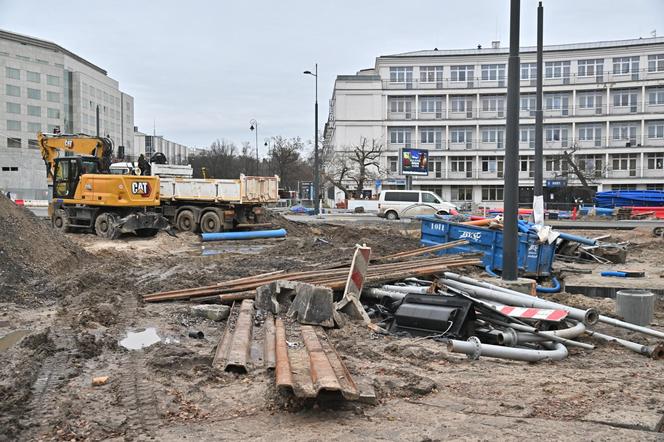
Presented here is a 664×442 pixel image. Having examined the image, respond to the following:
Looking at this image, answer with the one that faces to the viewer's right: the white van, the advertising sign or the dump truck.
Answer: the white van

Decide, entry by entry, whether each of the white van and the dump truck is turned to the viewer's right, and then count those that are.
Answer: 1

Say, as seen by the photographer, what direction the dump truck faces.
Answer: facing away from the viewer and to the left of the viewer

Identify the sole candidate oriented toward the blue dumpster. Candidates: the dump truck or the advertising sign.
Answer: the advertising sign

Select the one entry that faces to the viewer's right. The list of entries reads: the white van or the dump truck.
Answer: the white van

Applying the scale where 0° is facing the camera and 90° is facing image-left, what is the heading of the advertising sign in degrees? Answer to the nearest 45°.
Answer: approximately 0°

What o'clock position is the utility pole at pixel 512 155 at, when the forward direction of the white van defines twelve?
The utility pole is roughly at 3 o'clock from the white van.

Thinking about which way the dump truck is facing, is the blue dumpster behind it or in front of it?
behind

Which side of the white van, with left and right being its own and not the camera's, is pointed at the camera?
right
